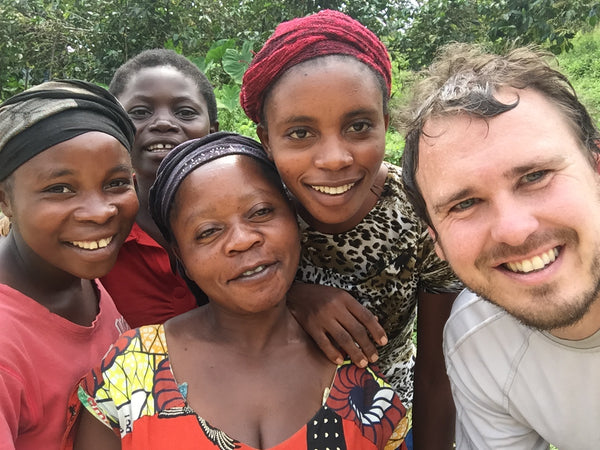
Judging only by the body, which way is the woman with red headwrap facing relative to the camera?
toward the camera

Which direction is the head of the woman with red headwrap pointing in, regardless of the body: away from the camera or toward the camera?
toward the camera
